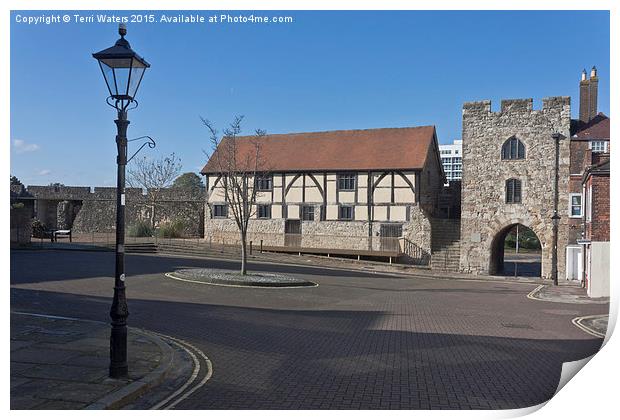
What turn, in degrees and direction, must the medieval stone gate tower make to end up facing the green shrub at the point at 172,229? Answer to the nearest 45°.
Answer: approximately 90° to its right

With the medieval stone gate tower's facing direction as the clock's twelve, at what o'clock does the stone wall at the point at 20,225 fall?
The stone wall is roughly at 2 o'clock from the medieval stone gate tower.

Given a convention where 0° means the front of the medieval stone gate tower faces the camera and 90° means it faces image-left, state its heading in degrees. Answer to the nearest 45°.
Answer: approximately 0°

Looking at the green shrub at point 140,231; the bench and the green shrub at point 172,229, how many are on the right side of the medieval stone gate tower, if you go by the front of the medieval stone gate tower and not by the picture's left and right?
3

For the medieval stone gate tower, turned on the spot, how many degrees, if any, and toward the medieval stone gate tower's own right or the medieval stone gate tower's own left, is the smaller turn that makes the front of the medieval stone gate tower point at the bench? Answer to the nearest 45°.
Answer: approximately 90° to the medieval stone gate tower's own right

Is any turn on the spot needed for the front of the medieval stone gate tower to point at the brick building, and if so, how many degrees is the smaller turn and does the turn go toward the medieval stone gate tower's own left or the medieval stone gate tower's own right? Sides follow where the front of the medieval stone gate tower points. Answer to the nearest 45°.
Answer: approximately 90° to the medieval stone gate tower's own left

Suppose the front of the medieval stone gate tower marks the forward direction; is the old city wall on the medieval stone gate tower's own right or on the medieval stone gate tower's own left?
on the medieval stone gate tower's own right

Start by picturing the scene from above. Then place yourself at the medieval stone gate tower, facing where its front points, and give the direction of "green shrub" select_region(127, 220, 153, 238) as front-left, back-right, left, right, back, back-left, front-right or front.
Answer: right

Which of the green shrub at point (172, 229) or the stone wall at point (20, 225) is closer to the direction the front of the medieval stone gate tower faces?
the stone wall

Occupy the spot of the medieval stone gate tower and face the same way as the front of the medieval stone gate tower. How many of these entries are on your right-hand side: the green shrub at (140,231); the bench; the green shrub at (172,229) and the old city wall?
4
